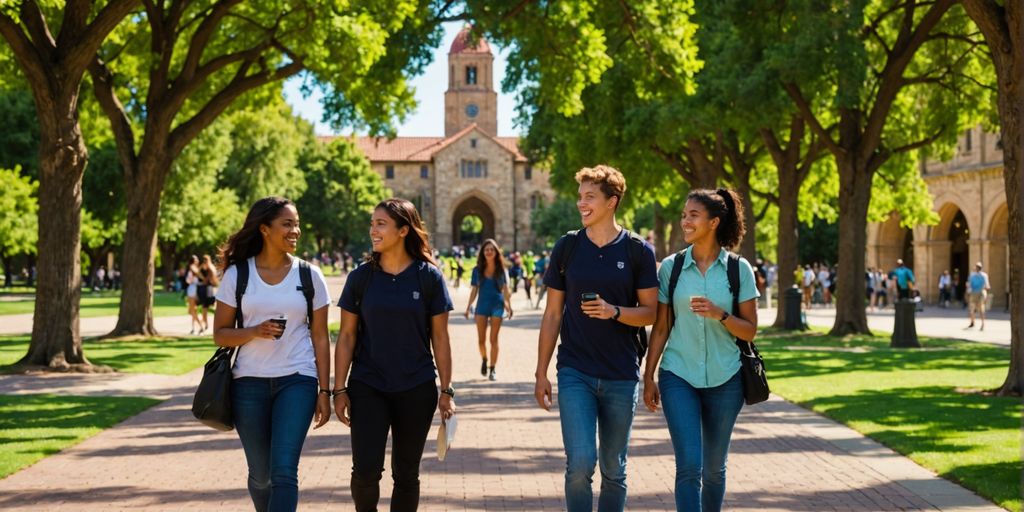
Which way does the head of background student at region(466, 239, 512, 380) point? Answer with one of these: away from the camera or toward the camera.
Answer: toward the camera

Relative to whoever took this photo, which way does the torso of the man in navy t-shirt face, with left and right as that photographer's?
facing the viewer

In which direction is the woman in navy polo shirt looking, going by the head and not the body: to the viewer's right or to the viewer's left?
to the viewer's left

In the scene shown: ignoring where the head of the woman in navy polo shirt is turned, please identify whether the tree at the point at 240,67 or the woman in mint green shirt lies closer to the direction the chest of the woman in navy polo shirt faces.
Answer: the woman in mint green shirt

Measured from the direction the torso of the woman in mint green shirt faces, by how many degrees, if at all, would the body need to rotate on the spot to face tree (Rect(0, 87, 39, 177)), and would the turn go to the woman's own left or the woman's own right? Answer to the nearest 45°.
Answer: approximately 135° to the woman's own right

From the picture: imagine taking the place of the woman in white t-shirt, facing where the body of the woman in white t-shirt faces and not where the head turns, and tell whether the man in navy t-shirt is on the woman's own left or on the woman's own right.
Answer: on the woman's own left

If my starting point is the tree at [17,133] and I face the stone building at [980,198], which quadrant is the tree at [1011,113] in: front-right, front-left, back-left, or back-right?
front-right

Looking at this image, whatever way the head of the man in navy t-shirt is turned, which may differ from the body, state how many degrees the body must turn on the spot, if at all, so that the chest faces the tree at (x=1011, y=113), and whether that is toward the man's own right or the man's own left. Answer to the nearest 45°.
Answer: approximately 135° to the man's own left

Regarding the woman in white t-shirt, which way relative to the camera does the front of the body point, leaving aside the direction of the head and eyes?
toward the camera

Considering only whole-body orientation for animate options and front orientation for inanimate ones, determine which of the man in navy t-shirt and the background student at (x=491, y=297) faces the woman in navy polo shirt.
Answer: the background student

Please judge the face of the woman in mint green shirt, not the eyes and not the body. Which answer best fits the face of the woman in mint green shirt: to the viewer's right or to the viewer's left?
to the viewer's left

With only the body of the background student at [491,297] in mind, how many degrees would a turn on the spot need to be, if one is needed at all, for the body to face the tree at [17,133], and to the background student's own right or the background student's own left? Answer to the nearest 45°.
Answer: approximately 135° to the background student's own right

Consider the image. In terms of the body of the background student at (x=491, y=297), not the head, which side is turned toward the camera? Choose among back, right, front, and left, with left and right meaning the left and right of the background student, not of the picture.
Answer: front

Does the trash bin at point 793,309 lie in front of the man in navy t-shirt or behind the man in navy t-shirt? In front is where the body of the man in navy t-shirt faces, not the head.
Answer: behind

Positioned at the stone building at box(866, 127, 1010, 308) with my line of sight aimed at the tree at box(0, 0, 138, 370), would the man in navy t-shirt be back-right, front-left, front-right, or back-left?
front-left
